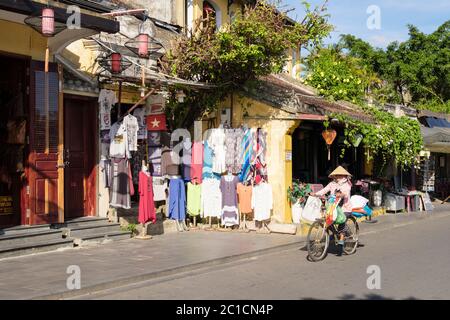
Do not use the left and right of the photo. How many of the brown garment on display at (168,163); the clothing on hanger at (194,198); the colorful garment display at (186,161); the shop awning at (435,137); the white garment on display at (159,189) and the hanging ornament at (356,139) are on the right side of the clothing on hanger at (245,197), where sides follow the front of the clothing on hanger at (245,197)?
4

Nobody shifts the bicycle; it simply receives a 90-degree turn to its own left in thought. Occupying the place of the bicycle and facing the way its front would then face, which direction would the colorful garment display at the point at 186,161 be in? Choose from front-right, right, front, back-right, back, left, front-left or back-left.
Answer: back

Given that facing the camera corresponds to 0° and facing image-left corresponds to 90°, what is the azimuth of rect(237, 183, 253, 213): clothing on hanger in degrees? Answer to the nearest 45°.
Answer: approximately 0°

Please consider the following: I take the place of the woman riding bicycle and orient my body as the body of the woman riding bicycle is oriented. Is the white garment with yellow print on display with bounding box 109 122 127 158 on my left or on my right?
on my right

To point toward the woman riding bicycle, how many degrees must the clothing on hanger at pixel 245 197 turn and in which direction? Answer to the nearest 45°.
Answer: approximately 45° to its left

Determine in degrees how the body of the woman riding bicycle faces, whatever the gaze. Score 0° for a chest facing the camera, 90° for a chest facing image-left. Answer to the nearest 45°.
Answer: approximately 45°

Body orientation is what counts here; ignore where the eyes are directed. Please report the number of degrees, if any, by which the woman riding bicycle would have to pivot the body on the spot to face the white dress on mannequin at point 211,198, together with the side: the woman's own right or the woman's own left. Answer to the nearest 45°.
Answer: approximately 90° to the woman's own right

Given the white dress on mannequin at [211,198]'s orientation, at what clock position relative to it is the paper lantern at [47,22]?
The paper lantern is roughly at 1 o'clock from the white dress on mannequin.
